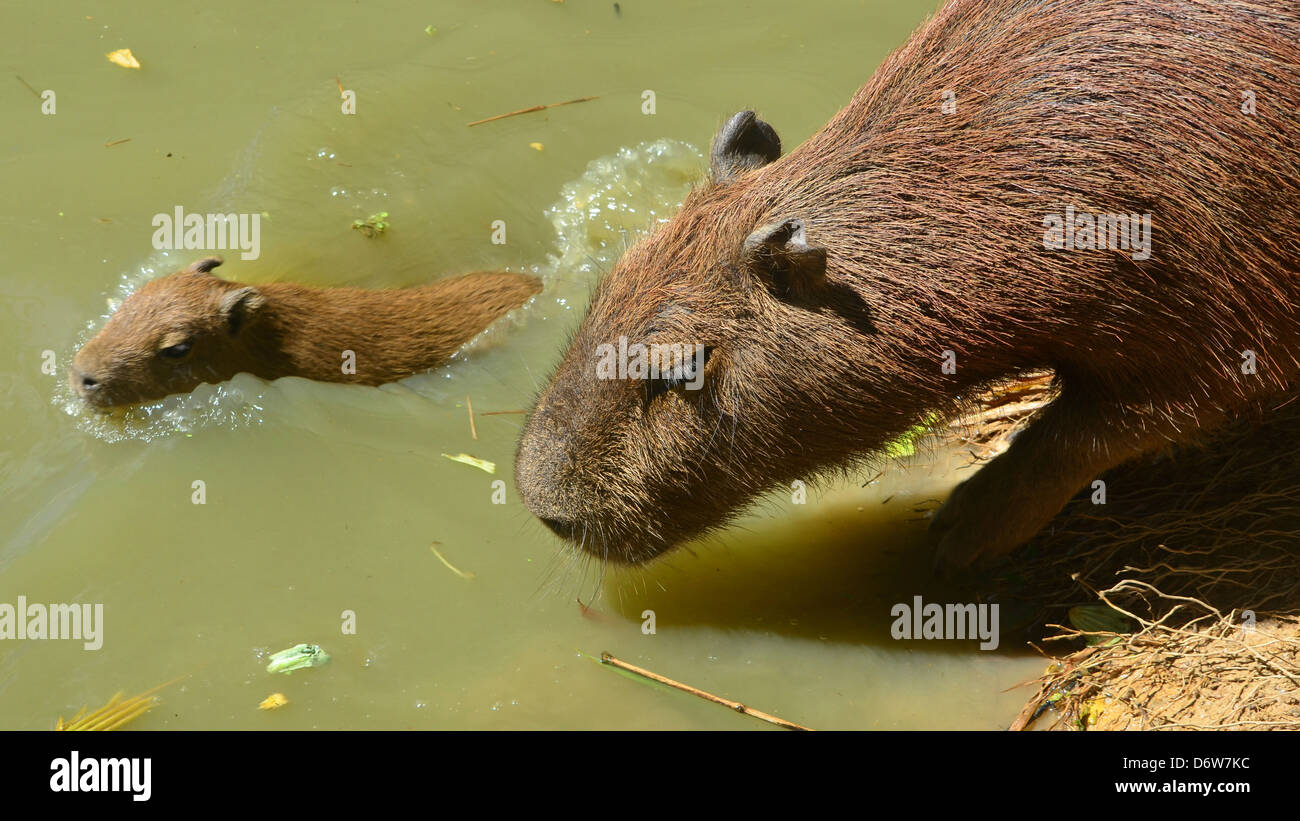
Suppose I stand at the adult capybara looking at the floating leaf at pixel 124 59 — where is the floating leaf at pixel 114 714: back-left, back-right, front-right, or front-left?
front-left

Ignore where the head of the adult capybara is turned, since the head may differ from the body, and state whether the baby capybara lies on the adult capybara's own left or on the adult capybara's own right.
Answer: on the adult capybara's own right

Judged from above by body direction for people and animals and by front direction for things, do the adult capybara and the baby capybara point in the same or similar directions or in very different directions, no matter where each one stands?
same or similar directions

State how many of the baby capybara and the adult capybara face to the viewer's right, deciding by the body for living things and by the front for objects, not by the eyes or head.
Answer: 0

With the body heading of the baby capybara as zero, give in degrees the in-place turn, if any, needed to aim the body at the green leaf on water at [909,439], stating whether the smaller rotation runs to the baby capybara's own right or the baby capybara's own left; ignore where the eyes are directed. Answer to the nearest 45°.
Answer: approximately 135° to the baby capybara's own left

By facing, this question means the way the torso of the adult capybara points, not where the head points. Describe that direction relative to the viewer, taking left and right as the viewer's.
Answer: facing the viewer and to the left of the viewer

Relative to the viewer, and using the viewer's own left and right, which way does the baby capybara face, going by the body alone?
facing to the left of the viewer

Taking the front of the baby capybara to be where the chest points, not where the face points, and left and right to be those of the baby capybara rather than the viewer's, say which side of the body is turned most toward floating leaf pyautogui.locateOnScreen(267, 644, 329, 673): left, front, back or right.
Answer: left
